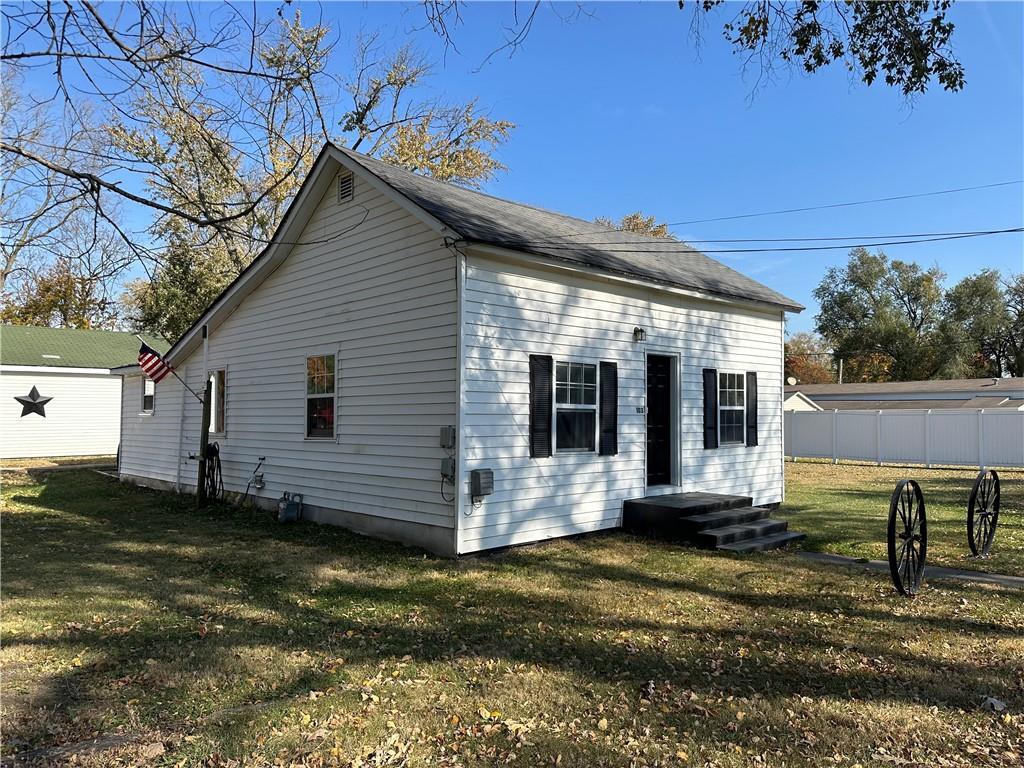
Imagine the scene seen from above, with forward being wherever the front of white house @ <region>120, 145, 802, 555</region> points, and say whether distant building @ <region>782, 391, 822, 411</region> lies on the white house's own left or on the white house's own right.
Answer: on the white house's own left

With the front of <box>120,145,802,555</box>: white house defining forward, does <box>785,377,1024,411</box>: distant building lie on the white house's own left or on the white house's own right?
on the white house's own left

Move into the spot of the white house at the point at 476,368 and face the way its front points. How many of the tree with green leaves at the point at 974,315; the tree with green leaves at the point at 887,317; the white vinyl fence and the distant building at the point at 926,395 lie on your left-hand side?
4

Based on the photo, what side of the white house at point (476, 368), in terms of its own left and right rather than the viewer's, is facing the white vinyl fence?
left

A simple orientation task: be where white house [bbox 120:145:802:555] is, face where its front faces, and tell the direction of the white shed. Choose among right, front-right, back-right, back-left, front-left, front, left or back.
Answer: back

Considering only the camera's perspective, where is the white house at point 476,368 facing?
facing the viewer and to the right of the viewer

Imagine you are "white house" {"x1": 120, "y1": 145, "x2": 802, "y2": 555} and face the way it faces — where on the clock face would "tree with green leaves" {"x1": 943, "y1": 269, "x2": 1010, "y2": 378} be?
The tree with green leaves is roughly at 9 o'clock from the white house.

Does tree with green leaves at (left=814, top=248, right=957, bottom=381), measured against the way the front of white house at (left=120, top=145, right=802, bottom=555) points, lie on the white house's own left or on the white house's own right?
on the white house's own left
